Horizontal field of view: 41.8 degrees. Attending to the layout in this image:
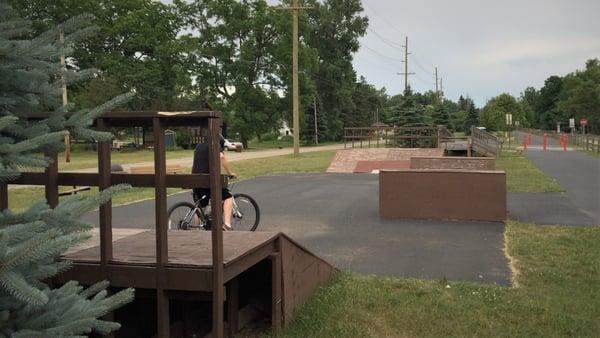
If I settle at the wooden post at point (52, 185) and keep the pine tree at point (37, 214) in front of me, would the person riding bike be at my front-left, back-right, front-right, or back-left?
back-left

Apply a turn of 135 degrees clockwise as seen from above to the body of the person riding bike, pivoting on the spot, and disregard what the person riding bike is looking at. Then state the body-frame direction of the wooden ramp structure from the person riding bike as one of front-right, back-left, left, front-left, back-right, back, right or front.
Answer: front-left

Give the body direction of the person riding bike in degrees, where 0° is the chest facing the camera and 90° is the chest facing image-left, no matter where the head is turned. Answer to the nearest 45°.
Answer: approximately 270°

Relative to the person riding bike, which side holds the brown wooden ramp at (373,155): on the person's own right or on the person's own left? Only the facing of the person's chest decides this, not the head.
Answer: on the person's own left

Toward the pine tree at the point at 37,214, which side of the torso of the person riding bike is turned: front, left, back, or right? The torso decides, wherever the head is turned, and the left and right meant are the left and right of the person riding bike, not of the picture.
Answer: right

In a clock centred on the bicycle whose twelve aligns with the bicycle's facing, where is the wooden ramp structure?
The wooden ramp structure is roughly at 3 o'clock from the bicycle.

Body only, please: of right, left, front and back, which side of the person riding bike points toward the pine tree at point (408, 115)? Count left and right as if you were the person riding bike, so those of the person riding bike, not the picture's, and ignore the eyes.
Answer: left

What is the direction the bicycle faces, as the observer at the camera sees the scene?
facing to the right of the viewer

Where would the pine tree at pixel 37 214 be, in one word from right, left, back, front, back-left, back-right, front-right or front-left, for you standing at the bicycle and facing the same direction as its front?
right

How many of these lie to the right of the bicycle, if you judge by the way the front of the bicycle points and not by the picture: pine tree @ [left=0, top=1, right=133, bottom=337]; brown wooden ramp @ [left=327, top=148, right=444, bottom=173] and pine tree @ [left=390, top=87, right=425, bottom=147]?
1

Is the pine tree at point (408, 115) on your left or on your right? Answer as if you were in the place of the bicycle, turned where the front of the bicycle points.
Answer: on your left
